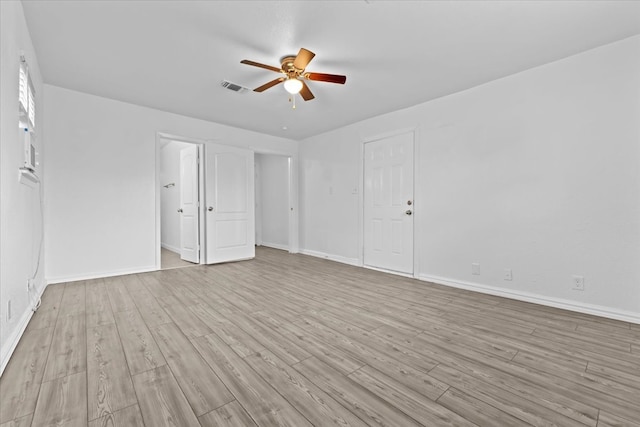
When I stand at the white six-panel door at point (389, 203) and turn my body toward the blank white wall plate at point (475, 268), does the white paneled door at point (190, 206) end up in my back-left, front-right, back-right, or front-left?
back-right

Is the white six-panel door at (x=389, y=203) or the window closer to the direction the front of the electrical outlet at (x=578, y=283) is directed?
the window

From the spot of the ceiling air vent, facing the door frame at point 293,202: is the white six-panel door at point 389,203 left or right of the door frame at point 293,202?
right

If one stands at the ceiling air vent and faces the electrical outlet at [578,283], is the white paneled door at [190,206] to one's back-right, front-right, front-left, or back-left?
back-left

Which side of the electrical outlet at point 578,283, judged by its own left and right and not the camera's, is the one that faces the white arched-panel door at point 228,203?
right

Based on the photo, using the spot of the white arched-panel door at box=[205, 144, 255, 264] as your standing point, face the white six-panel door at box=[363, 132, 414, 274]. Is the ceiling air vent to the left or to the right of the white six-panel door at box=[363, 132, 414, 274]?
right

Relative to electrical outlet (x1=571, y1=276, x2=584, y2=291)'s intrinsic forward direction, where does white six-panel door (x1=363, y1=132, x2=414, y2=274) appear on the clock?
The white six-panel door is roughly at 3 o'clock from the electrical outlet.

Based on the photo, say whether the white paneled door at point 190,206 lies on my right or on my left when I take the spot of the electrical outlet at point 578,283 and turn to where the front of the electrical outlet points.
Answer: on my right

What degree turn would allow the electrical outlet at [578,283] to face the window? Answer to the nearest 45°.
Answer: approximately 45° to its right
